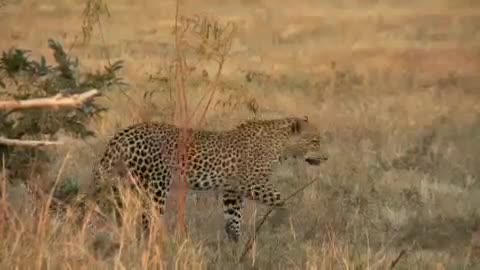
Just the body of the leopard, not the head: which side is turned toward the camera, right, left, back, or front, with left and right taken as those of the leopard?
right
